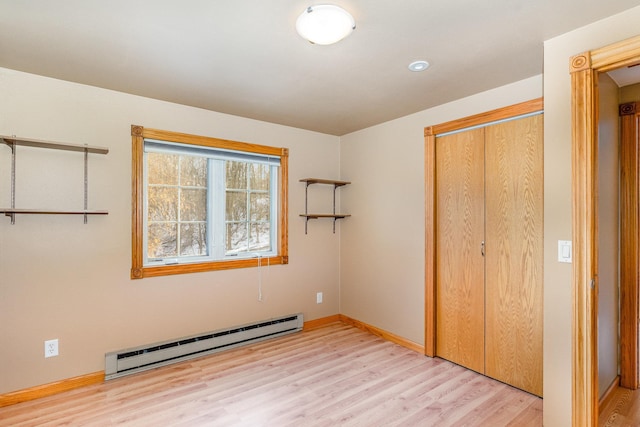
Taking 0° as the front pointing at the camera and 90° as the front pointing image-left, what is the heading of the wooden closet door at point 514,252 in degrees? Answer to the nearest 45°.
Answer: approximately 45°

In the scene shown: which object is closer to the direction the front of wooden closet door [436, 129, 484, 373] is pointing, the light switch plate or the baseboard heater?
the baseboard heater

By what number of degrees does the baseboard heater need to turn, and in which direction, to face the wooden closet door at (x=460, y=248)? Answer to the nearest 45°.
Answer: approximately 45° to its left

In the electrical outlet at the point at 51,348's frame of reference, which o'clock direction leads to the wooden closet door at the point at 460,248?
The wooden closet door is roughly at 10 o'clock from the electrical outlet.

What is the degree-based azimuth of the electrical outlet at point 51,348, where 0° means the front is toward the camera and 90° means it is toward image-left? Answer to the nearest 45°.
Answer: approximately 0°

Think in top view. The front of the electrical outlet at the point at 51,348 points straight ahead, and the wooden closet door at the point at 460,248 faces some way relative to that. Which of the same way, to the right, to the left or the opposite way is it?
to the right

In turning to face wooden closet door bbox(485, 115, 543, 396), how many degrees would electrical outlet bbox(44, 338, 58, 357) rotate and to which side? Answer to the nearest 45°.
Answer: approximately 45° to its left
